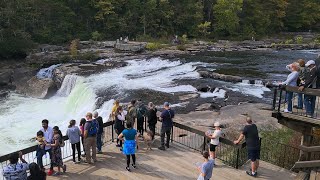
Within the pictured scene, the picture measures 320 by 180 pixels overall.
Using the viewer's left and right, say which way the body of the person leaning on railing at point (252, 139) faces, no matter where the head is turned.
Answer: facing away from the viewer and to the left of the viewer

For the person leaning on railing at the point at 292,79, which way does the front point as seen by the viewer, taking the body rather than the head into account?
to the viewer's left

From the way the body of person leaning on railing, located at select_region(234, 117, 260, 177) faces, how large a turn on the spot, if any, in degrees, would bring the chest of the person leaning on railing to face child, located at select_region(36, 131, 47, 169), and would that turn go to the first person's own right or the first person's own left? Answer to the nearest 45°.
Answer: approximately 45° to the first person's own left

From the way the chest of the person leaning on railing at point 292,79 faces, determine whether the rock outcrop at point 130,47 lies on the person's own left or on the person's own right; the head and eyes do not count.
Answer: on the person's own right

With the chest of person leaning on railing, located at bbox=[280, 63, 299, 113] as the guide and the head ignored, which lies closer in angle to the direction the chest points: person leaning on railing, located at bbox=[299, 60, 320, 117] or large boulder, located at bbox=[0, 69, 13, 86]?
the large boulder

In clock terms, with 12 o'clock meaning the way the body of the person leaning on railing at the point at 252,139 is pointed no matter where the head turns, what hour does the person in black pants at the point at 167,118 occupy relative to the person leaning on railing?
The person in black pants is roughly at 11 o'clock from the person leaning on railing.

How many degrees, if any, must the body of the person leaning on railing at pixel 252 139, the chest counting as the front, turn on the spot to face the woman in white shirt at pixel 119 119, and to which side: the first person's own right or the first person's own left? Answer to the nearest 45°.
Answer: approximately 45° to the first person's own left

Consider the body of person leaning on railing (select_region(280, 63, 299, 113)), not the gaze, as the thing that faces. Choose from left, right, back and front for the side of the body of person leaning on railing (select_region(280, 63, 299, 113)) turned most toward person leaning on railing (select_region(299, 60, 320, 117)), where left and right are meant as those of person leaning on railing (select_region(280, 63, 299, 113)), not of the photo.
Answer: back

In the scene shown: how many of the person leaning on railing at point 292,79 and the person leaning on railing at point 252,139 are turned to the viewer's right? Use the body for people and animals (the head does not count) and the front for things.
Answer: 0

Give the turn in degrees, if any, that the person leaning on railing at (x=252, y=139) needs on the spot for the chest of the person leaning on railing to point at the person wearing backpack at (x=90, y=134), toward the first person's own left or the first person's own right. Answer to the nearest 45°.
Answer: approximately 45° to the first person's own left

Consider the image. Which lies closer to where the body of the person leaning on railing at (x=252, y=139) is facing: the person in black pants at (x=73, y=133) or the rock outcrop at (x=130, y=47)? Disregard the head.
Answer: the rock outcrop

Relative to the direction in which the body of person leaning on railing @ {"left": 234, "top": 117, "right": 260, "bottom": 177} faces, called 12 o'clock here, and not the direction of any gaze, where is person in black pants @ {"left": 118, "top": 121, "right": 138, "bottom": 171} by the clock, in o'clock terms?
The person in black pants is roughly at 10 o'clock from the person leaning on railing.

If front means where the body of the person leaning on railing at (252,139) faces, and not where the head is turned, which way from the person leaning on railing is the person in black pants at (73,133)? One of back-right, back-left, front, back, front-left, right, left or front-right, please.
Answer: front-left

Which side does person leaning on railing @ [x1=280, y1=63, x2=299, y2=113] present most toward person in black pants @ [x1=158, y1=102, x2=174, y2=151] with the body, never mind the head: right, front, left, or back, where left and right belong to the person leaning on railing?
front
